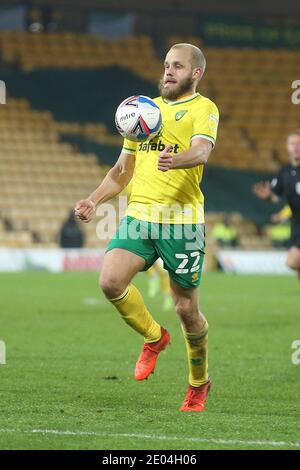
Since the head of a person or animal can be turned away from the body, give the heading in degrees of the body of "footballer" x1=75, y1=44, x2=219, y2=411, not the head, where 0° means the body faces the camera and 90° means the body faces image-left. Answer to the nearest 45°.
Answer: approximately 45°

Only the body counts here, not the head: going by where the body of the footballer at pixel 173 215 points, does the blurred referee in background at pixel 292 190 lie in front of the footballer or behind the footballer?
behind
